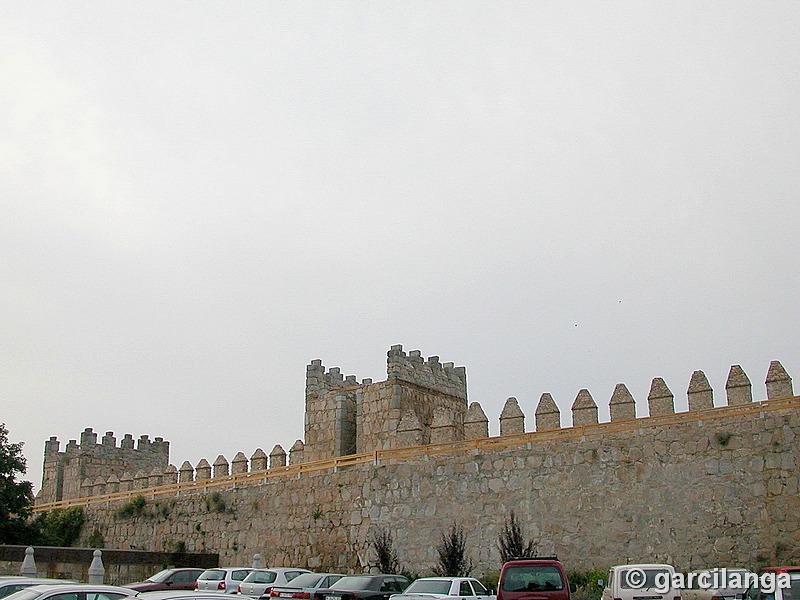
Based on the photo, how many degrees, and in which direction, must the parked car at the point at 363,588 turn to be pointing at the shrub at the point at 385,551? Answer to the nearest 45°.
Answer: approximately 45° to its left

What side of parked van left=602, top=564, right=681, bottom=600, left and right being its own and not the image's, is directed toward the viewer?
back

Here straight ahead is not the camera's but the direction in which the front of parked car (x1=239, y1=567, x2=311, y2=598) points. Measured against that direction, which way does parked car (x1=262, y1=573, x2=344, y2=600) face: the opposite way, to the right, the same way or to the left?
the same way

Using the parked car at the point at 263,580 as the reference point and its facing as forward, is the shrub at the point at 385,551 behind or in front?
in front

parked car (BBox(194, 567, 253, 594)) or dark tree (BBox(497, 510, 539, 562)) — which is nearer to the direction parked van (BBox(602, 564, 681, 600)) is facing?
the dark tree

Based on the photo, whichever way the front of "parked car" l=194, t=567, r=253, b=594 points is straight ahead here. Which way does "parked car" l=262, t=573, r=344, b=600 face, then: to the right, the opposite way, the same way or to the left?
the same way

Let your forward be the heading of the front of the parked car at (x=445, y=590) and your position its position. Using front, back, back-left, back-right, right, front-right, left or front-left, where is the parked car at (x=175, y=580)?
left

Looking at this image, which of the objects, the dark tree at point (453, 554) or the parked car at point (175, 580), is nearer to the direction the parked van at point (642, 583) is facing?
the dark tree

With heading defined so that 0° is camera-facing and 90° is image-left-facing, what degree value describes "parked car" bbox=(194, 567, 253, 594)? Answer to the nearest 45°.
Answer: approximately 225°

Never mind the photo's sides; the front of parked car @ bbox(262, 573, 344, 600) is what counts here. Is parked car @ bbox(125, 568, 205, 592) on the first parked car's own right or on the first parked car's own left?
on the first parked car's own left

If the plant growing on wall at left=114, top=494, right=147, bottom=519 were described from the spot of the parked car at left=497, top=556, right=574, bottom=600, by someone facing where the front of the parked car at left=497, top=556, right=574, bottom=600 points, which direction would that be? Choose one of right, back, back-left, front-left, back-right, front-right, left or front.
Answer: front-left

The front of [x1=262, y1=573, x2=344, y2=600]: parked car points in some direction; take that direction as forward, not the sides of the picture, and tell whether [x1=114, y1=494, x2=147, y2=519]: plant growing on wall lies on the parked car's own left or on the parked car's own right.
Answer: on the parked car's own left

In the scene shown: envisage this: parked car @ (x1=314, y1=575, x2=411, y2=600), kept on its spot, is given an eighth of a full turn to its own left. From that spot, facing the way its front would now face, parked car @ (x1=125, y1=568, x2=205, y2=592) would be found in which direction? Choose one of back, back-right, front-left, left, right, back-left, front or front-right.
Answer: front-left

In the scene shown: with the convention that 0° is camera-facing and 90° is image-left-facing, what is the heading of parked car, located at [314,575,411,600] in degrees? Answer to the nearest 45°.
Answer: approximately 225°

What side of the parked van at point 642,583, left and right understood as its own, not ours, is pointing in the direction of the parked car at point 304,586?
left

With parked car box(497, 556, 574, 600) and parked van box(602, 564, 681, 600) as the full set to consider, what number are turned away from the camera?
2

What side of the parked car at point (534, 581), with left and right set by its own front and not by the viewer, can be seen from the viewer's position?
back

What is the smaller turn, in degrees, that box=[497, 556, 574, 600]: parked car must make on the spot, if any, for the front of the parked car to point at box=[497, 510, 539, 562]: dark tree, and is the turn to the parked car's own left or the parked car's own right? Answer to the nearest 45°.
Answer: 0° — it already faces it

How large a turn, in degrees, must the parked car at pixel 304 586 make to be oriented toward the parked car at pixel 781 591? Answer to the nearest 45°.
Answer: approximately 90° to its right

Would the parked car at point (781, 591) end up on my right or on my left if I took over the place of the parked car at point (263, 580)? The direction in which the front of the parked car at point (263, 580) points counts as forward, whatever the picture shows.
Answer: on my right
